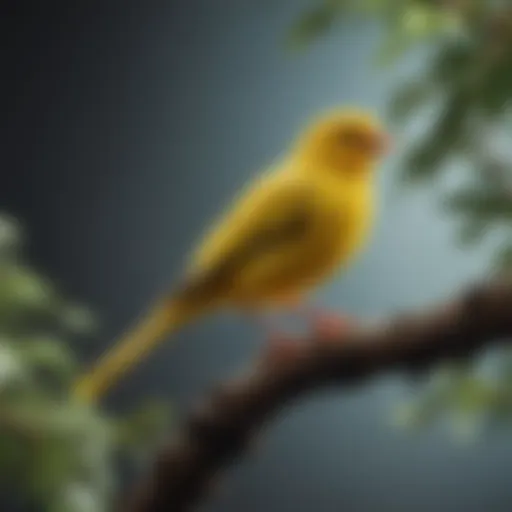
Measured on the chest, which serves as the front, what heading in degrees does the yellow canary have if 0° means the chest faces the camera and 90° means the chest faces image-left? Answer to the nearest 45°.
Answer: approximately 270°
